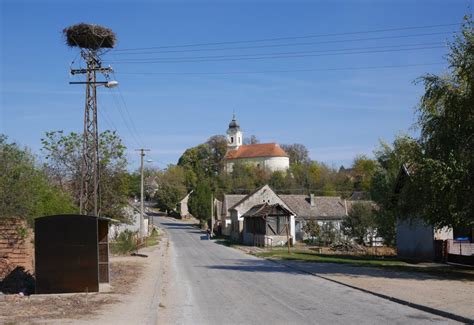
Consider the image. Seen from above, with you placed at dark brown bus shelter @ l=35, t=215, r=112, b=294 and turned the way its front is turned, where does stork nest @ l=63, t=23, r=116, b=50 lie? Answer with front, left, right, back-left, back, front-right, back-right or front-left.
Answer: left

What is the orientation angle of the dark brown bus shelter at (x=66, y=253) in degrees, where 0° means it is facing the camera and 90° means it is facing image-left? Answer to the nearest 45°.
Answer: approximately 270°

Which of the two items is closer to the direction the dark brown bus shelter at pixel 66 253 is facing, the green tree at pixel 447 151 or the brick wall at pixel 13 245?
the green tree

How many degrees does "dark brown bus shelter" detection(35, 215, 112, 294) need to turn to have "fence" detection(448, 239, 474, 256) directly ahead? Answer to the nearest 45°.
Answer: approximately 45° to its left

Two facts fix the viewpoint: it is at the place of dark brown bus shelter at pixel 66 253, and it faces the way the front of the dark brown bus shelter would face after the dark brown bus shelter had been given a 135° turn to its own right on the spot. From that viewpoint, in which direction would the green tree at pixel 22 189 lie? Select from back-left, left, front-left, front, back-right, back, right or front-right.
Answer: back-right
